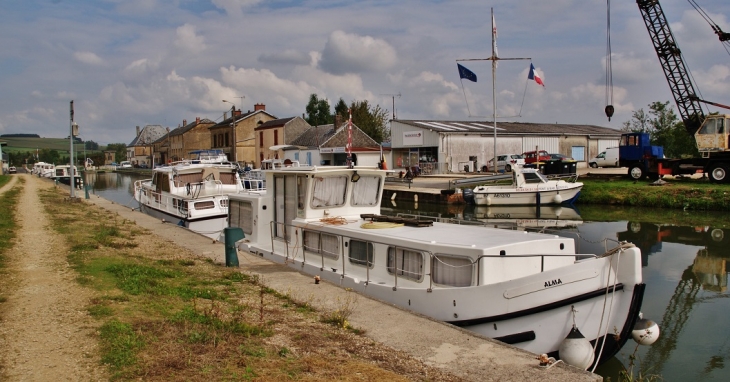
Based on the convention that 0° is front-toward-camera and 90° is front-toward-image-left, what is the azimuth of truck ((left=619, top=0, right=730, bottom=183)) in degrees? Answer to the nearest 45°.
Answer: approximately 90°

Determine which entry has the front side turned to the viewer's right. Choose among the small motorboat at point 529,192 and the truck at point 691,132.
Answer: the small motorboat

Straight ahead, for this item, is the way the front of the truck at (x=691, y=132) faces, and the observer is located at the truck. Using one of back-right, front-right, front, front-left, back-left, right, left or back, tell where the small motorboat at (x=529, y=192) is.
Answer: front-left

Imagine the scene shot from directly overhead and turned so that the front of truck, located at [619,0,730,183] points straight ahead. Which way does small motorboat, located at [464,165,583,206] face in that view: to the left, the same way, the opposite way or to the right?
the opposite way

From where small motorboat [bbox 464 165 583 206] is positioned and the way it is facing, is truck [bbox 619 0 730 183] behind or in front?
in front

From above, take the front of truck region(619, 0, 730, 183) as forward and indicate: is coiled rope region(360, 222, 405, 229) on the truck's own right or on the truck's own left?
on the truck's own left

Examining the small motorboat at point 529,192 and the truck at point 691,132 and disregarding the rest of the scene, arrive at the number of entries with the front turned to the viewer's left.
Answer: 1

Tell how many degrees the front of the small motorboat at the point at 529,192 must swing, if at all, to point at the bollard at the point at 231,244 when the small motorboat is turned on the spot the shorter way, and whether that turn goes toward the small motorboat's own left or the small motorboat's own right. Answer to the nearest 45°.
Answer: approximately 90° to the small motorboat's own right

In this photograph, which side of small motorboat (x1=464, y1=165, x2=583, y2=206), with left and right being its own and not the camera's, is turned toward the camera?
right

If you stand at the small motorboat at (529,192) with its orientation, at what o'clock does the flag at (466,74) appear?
The flag is roughly at 8 o'clock from the small motorboat.
